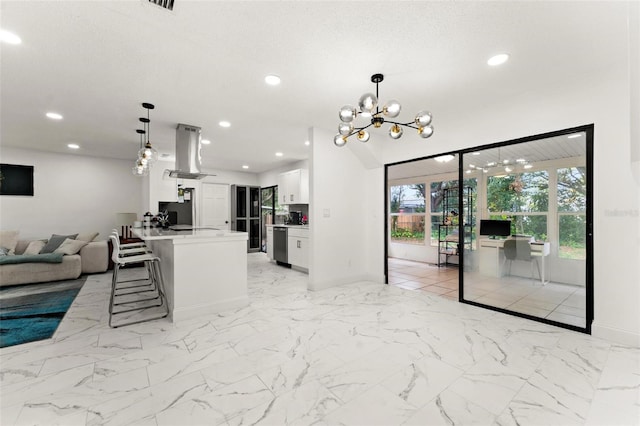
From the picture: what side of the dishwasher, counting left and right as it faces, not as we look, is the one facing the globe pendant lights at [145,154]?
front

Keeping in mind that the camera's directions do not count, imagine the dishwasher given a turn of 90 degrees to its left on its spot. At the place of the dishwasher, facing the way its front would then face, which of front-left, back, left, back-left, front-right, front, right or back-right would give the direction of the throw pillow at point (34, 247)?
back-right

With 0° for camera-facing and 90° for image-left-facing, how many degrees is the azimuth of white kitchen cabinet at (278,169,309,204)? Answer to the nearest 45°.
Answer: approximately 45°

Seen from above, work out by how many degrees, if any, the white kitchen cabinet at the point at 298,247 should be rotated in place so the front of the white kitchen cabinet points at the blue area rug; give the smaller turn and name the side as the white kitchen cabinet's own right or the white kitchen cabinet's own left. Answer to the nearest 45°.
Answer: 0° — it already faces it

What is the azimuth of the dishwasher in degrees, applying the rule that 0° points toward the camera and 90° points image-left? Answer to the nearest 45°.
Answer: approximately 45°

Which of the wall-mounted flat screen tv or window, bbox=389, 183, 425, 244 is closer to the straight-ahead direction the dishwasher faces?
the wall-mounted flat screen tv

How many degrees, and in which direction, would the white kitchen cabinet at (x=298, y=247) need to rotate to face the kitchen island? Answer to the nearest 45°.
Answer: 0° — it already faces it

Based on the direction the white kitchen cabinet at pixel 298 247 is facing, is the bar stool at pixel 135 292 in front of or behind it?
in front

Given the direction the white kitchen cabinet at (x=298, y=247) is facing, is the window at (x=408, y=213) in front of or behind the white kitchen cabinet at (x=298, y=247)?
behind

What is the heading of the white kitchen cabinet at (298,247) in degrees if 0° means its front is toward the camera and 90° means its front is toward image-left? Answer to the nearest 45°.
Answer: approximately 45°

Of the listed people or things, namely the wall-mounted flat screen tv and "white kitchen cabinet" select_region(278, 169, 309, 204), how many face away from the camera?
0

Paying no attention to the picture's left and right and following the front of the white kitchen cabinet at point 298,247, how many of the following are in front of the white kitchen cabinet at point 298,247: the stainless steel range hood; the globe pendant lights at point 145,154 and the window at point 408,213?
2

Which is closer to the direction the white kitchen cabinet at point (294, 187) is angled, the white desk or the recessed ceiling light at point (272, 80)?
the recessed ceiling light
